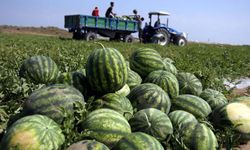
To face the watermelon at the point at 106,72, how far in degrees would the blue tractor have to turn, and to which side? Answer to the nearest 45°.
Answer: approximately 135° to its right

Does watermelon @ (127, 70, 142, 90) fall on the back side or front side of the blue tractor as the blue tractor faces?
on the back side

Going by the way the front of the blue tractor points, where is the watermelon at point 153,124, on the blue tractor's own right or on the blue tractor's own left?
on the blue tractor's own right

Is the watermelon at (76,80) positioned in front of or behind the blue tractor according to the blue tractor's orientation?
behind

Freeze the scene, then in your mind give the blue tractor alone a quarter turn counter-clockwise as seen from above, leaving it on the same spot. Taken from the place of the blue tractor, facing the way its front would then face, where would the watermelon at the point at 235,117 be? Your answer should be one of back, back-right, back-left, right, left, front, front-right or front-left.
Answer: back-left

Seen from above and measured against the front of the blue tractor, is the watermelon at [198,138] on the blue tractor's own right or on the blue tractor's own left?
on the blue tractor's own right

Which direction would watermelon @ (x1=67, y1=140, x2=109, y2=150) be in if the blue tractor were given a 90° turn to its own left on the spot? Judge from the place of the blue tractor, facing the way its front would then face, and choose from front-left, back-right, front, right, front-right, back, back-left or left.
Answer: back-left

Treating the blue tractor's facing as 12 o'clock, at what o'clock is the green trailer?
The green trailer is roughly at 7 o'clock from the blue tractor.

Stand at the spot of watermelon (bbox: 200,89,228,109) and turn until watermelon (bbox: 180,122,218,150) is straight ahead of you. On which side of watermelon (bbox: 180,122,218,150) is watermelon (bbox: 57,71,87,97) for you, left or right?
right

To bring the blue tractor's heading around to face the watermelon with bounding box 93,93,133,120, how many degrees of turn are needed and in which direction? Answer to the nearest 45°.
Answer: approximately 135° to its right

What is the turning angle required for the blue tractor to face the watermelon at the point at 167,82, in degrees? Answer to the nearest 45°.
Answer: approximately 135° to its right
